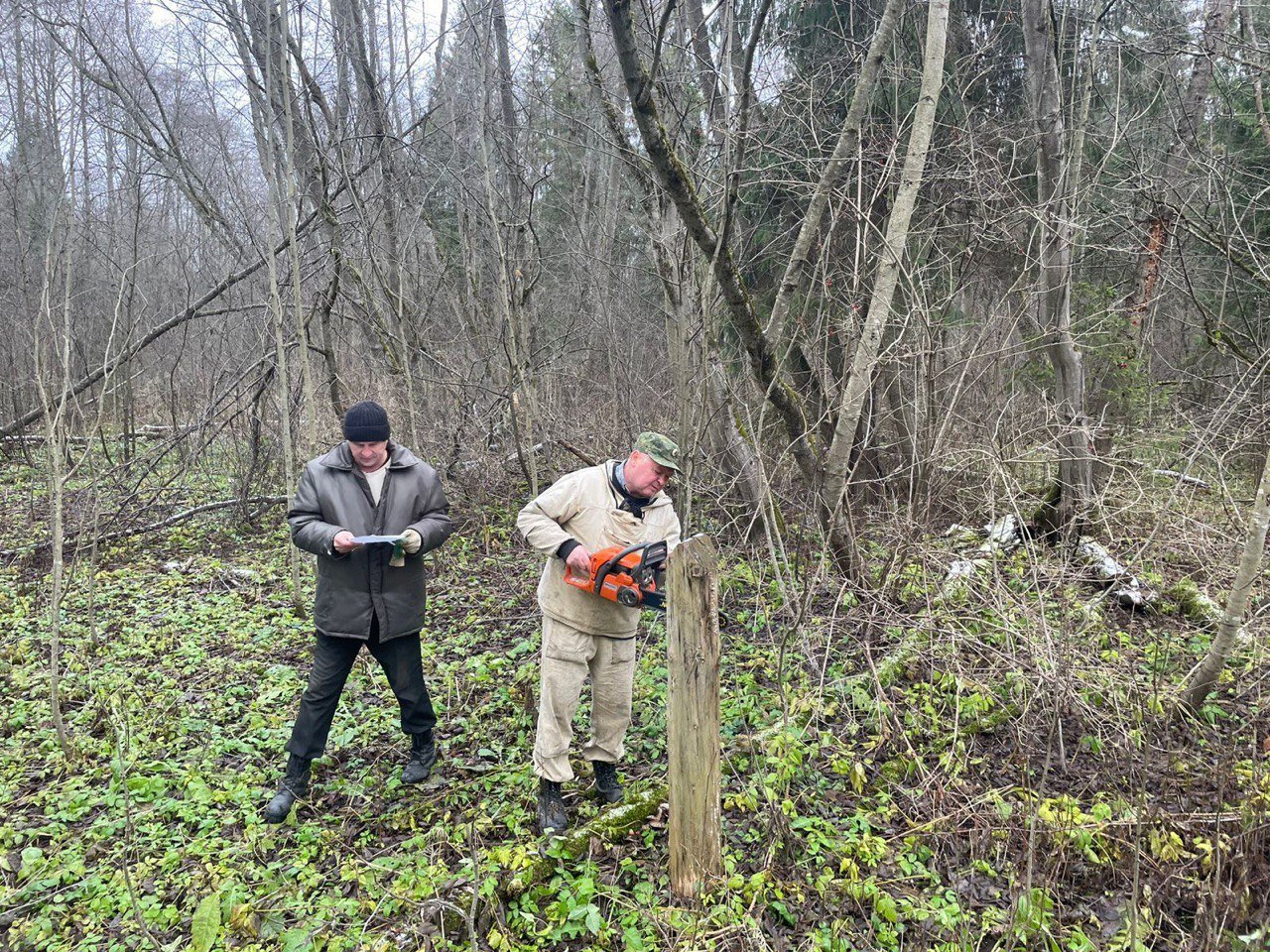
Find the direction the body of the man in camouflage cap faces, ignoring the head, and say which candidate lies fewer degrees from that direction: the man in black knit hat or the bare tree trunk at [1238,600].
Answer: the bare tree trunk

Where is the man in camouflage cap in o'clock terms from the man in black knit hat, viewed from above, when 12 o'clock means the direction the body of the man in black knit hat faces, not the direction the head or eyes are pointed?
The man in camouflage cap is roughly at 10 o'clock from the man in black knit hat.

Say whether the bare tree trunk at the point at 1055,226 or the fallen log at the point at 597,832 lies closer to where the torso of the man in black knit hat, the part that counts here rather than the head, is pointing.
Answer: the fallen log

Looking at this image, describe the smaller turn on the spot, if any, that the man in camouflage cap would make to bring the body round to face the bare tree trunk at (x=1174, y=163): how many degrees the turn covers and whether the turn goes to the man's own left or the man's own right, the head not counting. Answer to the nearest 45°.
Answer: approximately 90° to the man's own left

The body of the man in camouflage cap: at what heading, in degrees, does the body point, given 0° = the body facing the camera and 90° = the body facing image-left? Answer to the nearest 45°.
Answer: approximately 315°

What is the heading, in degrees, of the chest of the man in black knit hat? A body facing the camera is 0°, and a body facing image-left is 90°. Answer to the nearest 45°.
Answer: approximately 0°

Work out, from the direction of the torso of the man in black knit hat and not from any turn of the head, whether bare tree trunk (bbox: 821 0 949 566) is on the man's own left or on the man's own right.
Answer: on the man's own left

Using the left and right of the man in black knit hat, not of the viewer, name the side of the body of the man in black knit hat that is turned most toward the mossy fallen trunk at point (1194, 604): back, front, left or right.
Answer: left
